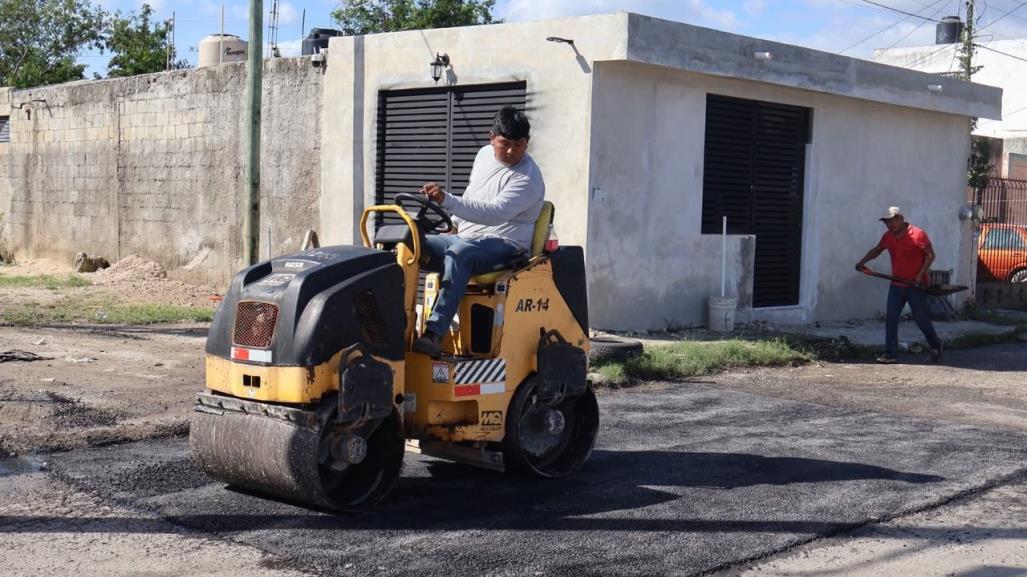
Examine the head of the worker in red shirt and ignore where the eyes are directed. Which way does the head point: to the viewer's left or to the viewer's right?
to the viewer's left

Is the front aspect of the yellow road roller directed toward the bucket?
no

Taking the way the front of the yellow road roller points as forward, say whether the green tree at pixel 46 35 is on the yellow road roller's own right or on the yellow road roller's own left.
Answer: on the yellow road roller's own right

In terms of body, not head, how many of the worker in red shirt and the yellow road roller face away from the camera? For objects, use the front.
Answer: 0

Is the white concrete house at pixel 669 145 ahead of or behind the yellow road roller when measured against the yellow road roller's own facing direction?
behind

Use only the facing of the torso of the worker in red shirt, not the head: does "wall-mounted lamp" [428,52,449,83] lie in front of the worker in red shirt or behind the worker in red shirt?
in front

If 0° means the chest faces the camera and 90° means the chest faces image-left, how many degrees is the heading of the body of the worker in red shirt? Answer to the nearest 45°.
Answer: approximately 45°

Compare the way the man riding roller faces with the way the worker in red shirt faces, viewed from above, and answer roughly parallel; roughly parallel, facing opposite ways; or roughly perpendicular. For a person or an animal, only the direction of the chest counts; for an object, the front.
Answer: roughly parallel

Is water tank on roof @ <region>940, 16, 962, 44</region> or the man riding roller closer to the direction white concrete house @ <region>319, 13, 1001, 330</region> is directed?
the man riding roller

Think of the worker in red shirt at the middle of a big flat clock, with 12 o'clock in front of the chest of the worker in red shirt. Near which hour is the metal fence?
The metal fence is roughly at 5 o'clock from the worker in red shirt.

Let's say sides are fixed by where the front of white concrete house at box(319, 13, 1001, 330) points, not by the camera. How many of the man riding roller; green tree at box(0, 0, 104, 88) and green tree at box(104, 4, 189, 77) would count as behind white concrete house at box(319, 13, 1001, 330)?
2

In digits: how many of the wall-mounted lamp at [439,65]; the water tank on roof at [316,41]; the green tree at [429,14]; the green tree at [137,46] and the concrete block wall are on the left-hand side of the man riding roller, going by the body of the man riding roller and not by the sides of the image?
0

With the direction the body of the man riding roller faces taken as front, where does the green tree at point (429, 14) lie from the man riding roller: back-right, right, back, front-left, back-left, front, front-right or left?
back-right

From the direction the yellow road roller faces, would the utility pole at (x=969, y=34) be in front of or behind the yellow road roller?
behind

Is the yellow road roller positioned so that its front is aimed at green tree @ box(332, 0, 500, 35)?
no

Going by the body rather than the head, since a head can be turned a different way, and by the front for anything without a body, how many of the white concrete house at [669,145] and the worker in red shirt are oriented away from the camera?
0

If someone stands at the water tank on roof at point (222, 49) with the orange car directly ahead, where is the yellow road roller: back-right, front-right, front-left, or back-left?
front-right

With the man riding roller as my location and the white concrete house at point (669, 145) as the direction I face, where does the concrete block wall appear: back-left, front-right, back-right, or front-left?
front-left
